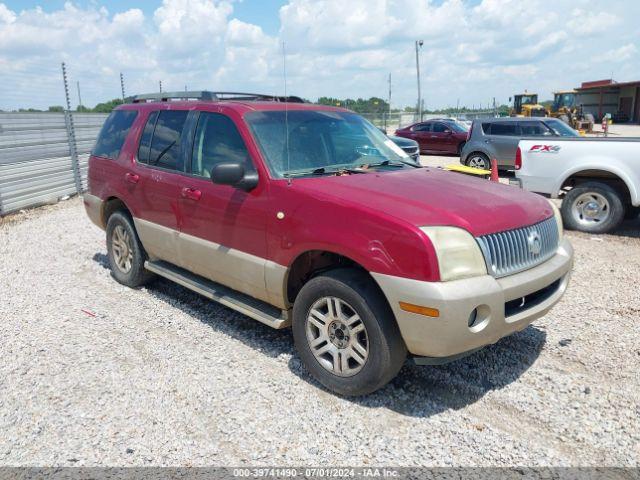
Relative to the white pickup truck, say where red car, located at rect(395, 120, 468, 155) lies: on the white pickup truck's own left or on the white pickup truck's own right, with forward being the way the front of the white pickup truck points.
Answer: on the white pickup truck's own left

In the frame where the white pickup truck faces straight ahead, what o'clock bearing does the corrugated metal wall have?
The corrugated metal wall is roughly at 6 o'clock from the white pickup truck.

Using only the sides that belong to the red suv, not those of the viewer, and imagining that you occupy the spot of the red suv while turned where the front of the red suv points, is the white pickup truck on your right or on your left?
on your left

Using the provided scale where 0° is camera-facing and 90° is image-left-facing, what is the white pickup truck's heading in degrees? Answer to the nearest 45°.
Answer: approximately 270°

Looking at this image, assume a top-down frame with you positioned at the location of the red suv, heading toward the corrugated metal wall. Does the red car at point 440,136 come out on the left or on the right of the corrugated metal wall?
right

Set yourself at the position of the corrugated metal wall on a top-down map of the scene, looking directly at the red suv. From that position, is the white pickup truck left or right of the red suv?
left

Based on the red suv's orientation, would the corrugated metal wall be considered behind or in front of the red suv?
behind
